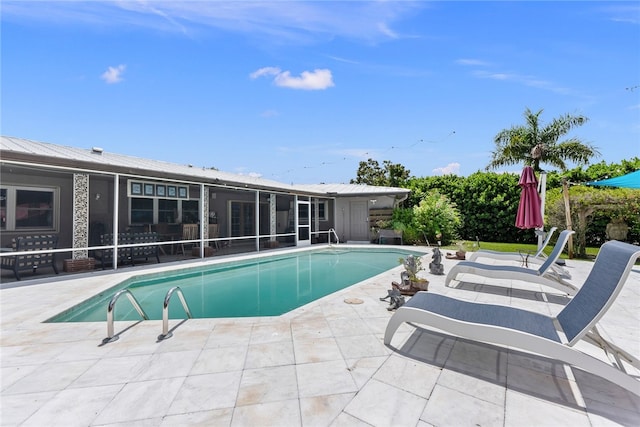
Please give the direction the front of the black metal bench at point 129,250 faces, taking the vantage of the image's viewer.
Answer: facing the viewer

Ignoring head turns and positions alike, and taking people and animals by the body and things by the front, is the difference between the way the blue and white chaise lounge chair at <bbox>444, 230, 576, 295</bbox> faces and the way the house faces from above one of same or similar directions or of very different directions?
very different directions

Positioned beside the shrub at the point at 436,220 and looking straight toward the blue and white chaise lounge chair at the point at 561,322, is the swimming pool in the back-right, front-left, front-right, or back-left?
front-right

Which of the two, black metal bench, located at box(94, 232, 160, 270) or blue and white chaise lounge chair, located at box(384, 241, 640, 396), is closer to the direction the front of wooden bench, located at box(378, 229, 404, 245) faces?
the blue and white chaise lounge chair

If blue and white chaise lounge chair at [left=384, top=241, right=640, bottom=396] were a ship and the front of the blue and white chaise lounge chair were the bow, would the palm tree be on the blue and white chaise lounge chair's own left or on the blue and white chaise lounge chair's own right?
on the blue and white chaise lounge chair's own right

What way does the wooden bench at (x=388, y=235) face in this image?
toward the camera

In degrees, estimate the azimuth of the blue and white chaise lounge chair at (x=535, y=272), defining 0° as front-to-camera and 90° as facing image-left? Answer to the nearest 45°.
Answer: approximately 90°

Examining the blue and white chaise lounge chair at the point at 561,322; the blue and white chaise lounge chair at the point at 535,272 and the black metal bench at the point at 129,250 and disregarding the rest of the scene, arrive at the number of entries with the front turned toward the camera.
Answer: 1

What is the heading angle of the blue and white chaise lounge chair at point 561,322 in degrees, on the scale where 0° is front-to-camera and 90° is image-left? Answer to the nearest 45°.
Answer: approximately 90°

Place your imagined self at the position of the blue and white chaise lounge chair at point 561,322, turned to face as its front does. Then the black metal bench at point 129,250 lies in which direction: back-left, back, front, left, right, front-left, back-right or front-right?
front

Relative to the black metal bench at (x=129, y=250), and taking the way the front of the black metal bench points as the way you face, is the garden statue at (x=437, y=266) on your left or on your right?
on your left

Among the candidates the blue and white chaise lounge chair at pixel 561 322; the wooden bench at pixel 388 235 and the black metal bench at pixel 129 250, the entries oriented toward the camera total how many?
2

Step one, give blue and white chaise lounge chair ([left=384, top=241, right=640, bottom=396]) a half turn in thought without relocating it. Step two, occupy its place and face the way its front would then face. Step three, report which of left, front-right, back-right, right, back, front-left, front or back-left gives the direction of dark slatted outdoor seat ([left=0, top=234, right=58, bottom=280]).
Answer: back
